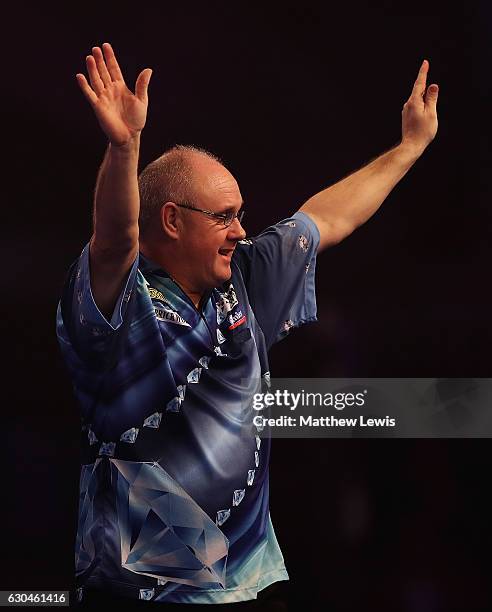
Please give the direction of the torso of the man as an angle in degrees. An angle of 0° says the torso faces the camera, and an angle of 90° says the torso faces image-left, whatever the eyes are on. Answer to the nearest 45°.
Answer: approximately 315°
